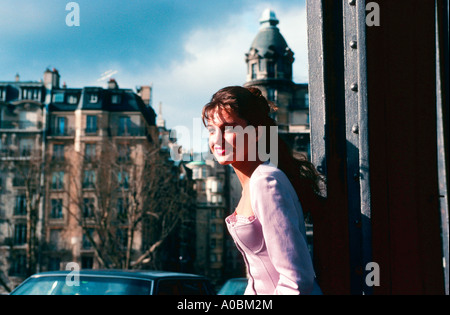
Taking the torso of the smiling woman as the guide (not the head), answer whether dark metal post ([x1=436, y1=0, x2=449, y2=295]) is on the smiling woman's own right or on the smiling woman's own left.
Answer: on the smiling woman's own left

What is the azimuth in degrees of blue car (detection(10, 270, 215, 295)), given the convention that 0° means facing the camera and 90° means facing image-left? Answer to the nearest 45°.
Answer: approximately 45°

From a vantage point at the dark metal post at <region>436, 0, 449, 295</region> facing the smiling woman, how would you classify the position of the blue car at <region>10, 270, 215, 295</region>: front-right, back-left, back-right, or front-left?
front-right

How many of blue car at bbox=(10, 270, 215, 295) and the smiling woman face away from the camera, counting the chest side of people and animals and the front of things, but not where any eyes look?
0

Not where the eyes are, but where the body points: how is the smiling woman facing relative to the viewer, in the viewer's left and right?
facing the viewer and to the left of the viewer

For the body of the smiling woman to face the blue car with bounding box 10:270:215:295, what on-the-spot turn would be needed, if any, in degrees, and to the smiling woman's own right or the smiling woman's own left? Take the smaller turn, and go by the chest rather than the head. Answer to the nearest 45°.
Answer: approximately 90° to the smiling woman's own right

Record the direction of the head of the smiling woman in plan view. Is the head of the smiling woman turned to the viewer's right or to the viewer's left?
to the viewer's left

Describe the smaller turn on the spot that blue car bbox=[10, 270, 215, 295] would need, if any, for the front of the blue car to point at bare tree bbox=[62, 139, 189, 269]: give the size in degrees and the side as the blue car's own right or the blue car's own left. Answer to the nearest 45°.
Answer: approximately 135° to the blue car's own right
